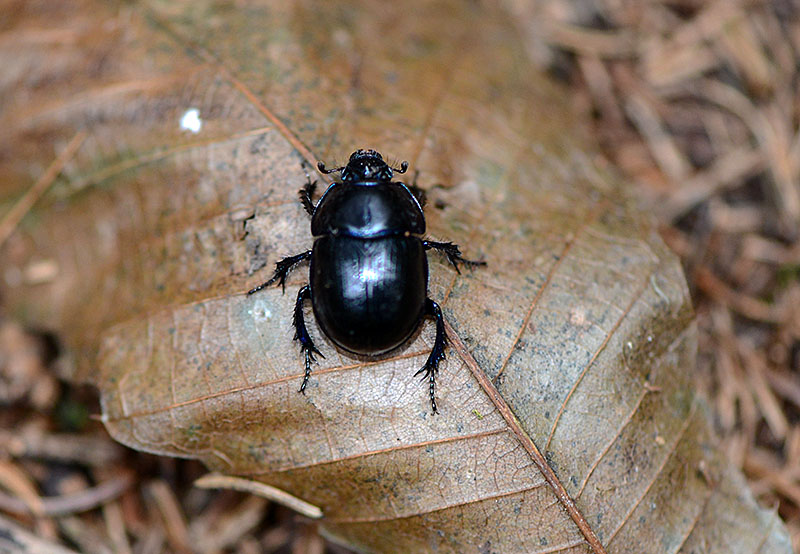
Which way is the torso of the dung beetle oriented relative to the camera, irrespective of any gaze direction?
away from the camera

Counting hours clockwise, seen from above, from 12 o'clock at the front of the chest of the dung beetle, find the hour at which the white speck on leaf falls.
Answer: The white speck on leaf is roughly at 10 o'clock from the dung beetle.
